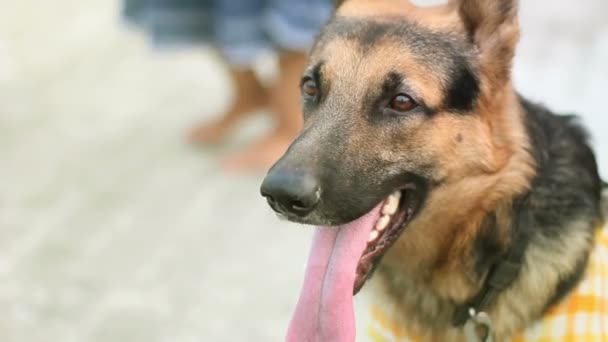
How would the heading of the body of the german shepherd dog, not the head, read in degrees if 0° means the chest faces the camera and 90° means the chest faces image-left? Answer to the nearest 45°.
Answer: approximately 45°
